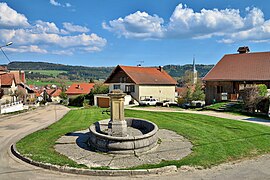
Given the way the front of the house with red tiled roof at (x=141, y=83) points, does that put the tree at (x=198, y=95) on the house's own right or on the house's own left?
on the house's own left

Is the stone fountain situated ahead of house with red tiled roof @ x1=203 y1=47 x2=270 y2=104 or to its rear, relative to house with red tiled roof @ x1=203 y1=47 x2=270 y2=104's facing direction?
ahead

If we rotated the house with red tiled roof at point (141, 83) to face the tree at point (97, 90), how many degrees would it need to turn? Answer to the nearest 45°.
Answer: approximately 45° to its right

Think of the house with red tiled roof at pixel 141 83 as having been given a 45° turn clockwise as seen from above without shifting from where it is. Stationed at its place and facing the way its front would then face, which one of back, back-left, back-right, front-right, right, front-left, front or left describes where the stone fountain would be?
left

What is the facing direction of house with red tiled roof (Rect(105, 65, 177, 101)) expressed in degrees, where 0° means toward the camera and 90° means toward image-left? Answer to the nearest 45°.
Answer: approximately 45°

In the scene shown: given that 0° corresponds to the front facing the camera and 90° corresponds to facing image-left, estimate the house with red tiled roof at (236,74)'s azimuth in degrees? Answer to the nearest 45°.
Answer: approximately 0°

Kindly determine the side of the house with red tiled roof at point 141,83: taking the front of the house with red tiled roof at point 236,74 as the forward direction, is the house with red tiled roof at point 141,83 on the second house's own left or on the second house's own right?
on the second house's own right

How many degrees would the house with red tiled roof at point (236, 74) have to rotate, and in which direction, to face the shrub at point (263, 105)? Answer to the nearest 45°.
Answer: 0° — it already faces it
